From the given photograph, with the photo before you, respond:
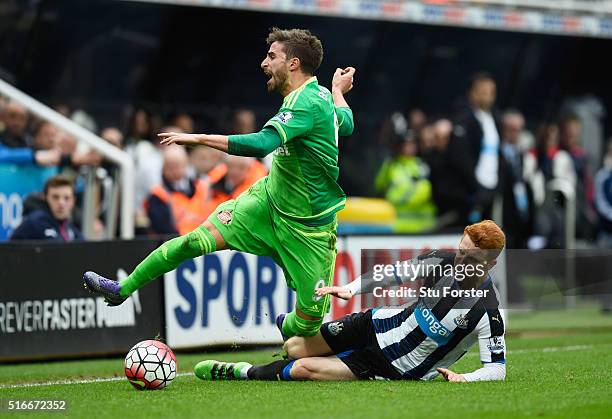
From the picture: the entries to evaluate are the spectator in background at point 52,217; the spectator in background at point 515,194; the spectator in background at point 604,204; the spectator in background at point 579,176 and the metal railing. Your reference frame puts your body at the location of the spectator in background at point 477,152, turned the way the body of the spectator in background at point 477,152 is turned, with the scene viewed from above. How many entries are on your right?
2

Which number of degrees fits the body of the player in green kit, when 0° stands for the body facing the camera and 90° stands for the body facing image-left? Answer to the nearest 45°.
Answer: approximately 90°

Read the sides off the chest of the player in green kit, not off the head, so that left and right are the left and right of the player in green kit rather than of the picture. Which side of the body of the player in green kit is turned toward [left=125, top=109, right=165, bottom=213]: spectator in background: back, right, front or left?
right

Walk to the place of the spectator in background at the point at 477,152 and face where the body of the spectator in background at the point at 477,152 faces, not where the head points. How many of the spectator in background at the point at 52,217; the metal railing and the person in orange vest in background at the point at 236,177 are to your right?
3
